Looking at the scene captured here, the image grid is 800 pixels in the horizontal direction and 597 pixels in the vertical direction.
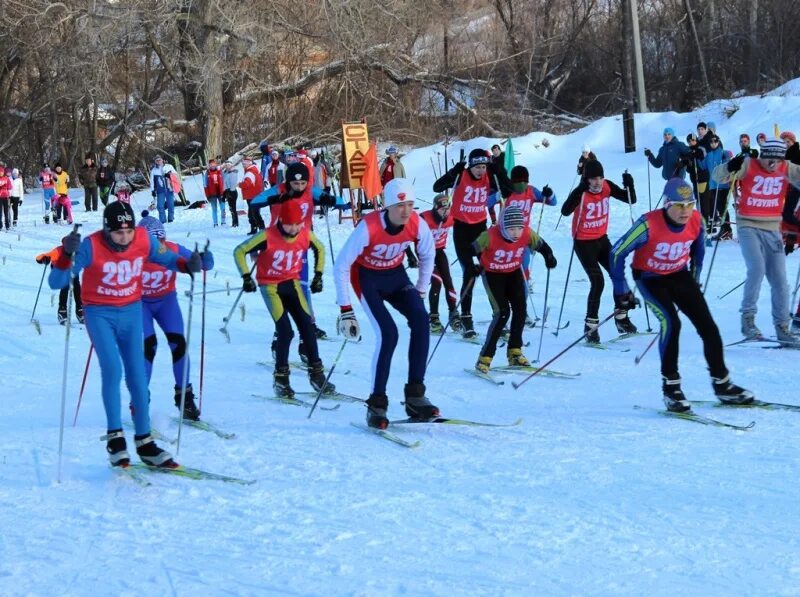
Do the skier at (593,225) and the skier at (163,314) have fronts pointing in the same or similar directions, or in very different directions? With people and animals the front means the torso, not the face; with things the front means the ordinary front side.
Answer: same or similar directions

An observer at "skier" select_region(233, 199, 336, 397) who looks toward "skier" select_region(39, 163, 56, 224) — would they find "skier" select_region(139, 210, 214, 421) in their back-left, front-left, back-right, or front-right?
back-left

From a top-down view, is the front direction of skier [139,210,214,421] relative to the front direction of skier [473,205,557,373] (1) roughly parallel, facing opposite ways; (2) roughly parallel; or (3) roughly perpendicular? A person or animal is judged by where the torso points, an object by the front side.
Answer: roughly parallel

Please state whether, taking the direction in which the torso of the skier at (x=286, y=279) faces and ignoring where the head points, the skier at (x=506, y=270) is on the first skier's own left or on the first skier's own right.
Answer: on the first skier's own left

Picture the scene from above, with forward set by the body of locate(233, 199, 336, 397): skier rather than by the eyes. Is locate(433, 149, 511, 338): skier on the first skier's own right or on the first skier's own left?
on the first skier's own left

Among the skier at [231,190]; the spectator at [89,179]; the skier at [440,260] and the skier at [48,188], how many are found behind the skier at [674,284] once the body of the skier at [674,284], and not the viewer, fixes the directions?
4

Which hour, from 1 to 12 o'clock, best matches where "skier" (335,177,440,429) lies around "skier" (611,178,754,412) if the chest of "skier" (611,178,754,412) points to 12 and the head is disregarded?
"skier" (335,177,440,429) is roughly at 4 o'clock from "skier" (611,178,754,412).

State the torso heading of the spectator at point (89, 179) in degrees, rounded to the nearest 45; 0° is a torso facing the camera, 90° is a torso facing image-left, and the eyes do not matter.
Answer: approximately 0°

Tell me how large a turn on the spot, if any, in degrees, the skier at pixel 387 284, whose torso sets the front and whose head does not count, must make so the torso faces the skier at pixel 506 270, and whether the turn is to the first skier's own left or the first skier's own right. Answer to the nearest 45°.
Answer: approximately 90° to the first skier's own left

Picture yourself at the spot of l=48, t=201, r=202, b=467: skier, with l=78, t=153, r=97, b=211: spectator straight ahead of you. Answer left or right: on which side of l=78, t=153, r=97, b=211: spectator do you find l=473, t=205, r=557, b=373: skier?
right

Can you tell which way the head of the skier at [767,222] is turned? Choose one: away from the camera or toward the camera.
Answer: toward the camera

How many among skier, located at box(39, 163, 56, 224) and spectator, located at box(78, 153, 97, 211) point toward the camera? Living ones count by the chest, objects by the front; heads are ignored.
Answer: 2

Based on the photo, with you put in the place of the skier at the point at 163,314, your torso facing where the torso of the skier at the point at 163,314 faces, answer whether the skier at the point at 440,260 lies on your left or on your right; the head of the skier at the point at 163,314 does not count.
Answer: on your left

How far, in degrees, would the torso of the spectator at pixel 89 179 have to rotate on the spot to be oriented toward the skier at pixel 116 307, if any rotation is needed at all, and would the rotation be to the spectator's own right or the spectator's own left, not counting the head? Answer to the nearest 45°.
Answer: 0° — they already face them
